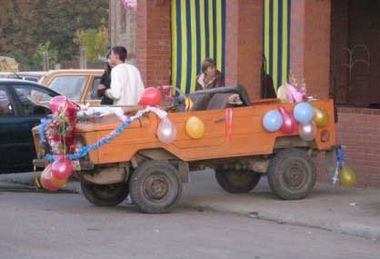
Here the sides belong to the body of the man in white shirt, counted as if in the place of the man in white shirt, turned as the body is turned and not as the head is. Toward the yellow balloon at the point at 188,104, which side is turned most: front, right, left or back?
back

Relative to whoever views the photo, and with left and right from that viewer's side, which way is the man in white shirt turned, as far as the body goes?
facing away from the viewer and to the left of the viewer

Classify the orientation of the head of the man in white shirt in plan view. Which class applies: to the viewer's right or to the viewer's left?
to the viewer's left

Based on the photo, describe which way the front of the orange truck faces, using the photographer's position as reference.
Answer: facing the viewer and to the left of the viewer

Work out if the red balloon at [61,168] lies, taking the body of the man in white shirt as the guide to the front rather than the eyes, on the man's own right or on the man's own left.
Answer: on the man's own left

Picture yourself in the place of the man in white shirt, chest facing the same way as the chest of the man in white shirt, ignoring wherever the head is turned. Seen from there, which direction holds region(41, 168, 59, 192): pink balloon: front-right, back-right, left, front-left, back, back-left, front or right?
left

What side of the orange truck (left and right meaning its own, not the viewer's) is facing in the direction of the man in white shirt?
right

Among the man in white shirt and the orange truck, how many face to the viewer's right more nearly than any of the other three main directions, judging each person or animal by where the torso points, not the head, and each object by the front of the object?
0
